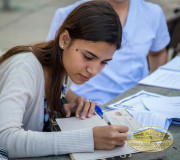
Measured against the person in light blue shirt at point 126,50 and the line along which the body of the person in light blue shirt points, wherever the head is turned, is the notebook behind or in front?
in front

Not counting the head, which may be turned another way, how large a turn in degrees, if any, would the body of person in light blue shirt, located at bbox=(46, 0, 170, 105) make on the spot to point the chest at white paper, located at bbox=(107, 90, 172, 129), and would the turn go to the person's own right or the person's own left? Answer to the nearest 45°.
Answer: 0° — they already face it

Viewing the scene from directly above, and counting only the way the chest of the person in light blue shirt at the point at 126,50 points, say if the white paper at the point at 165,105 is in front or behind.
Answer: in front

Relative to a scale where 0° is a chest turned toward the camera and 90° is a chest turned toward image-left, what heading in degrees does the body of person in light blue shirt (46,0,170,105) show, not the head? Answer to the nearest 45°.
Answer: approximately 0°
